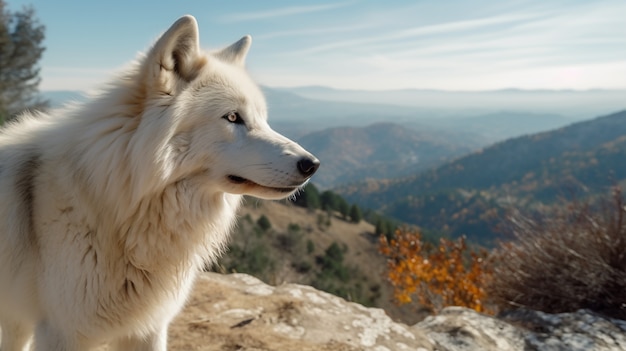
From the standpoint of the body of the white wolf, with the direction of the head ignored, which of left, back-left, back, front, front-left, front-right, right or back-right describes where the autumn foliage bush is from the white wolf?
left

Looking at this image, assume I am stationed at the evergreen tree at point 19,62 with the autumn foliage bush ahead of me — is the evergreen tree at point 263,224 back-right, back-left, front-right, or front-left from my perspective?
front-left

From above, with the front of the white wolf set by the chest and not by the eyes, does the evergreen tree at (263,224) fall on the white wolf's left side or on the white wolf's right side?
on the white wolf's left side

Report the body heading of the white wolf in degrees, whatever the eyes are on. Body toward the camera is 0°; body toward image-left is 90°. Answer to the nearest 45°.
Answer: approximately 315°

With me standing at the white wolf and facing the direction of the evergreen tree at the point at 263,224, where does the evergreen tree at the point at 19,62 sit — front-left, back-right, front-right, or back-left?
front-left

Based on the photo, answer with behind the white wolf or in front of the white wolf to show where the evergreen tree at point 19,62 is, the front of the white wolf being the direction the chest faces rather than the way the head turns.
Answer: behind
